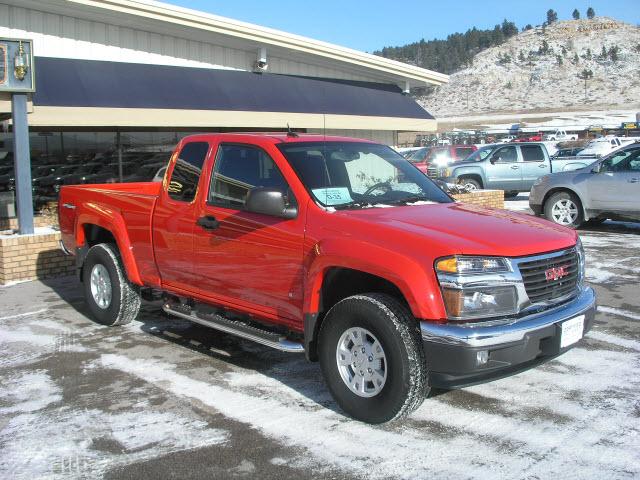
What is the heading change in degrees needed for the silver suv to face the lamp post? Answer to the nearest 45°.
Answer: approximately 45° to its left

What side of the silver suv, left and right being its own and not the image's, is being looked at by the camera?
left

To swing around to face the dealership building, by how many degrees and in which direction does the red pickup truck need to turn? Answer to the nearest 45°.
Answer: approximately 135° to its left

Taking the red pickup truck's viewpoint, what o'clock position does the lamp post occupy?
The lamp post is roughly at 6 o'clock from the red pickup truck.

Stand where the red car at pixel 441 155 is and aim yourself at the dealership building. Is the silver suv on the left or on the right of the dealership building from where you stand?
left

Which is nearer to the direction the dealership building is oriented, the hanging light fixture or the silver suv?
the silver suv

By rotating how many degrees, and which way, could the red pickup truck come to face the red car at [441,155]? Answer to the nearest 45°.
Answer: approximately 135° to its left

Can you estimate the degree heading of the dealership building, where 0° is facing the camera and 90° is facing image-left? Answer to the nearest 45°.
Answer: approximately 315°

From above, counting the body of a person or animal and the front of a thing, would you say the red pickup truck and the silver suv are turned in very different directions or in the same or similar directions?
very different directions

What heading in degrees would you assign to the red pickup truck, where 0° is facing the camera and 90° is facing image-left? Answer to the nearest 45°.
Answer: approximately 315°
